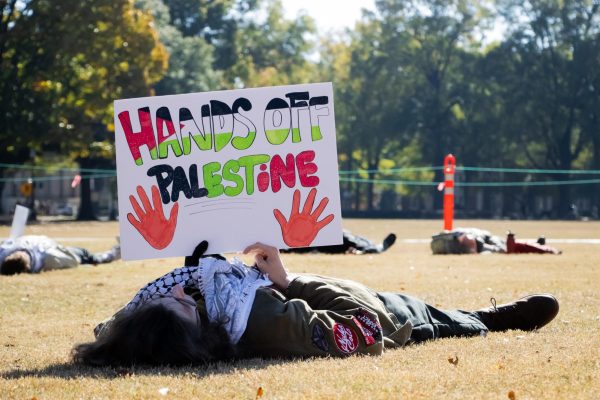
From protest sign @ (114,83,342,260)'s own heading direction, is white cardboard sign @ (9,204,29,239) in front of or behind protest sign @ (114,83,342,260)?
behind

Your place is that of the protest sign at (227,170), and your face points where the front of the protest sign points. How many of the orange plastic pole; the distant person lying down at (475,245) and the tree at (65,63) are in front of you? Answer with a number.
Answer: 0

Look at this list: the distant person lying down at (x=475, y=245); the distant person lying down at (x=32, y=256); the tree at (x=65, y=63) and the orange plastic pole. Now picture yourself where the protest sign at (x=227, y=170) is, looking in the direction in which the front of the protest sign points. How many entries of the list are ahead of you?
0

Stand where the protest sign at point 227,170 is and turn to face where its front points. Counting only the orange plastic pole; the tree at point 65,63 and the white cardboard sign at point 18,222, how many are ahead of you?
0

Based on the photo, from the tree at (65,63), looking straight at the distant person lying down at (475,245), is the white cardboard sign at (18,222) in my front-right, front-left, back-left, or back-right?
front-right

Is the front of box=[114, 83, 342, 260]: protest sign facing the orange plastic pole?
no

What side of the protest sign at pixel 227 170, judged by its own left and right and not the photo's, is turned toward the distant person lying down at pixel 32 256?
back

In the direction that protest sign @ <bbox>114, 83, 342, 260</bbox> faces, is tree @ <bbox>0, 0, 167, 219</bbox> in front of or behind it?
behind

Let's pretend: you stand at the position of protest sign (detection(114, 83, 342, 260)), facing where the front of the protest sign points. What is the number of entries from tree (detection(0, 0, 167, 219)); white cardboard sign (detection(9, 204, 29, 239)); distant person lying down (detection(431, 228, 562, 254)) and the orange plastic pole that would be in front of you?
0

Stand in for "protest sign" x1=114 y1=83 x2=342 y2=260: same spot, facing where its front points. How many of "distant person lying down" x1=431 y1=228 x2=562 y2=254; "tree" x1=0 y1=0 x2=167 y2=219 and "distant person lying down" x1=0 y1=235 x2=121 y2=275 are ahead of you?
0

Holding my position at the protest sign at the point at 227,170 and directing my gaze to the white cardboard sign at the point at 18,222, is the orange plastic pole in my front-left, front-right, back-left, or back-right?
front-right

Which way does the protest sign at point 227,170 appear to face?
toward the camera
